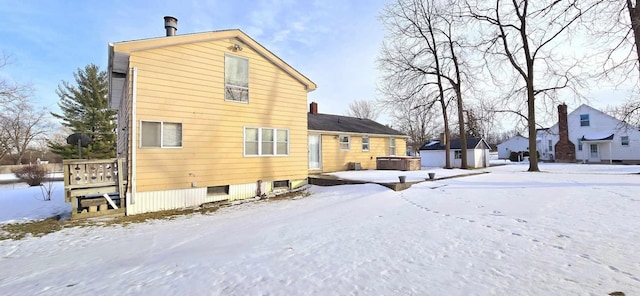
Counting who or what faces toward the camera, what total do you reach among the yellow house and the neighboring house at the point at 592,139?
1

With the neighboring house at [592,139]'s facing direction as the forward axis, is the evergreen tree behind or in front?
in front

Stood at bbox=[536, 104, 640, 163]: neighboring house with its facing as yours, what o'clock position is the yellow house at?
The yellow house is roughly at 1 o'clock from the neighboring house.

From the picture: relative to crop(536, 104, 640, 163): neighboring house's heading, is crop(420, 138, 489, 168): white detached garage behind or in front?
in front

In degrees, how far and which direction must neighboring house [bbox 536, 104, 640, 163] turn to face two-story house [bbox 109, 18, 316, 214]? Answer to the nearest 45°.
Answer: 0° — it already faces it

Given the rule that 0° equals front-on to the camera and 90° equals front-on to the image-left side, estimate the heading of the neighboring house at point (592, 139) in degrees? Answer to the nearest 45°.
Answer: approximately 0°

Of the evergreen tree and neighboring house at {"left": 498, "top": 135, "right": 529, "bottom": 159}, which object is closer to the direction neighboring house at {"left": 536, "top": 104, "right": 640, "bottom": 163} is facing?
the evergreen tree

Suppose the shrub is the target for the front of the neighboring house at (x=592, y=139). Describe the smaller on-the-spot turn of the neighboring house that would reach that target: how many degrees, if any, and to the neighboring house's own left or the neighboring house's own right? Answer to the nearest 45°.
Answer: approximately 45° to the neighboring house's own right

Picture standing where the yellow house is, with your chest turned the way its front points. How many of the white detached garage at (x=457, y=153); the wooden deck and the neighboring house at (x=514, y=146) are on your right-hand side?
2

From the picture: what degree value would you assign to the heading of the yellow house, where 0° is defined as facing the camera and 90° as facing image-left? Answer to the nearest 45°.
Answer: approximately 135°

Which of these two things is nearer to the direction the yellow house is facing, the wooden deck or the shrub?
the wooden deck
